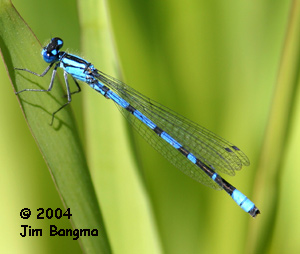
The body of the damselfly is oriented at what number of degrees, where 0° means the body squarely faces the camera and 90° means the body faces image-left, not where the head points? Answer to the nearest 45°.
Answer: approximately 90°
